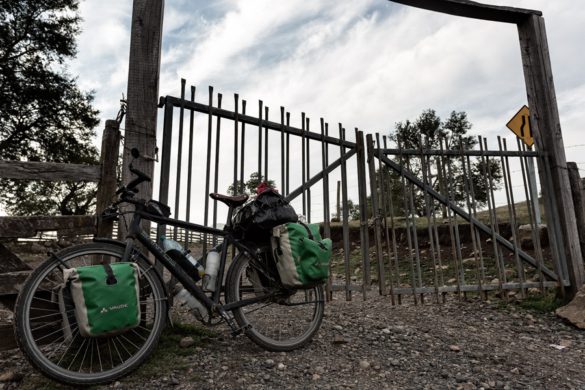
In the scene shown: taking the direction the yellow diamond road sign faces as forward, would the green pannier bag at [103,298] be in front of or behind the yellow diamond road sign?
in front

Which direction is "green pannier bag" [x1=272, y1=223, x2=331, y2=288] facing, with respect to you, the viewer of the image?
facing the viewer and to the right of the viewer

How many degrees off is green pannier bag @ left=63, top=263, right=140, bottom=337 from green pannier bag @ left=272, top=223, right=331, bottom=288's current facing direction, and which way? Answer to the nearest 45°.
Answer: approximately 90° to its right

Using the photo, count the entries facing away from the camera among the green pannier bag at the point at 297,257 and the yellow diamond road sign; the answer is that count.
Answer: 0

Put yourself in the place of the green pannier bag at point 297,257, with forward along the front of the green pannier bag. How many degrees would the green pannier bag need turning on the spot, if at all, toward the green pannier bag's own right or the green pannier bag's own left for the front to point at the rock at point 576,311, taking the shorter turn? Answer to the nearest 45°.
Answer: approximately 90° to the green pannier bag's own left

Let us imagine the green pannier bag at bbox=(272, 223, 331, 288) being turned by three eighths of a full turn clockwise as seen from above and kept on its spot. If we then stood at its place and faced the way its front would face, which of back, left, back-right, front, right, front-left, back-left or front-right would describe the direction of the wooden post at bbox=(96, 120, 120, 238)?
front

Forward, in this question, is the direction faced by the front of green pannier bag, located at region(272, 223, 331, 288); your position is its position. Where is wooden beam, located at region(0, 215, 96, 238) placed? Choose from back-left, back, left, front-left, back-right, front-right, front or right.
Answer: back-right

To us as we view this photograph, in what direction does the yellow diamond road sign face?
facing the viewer
